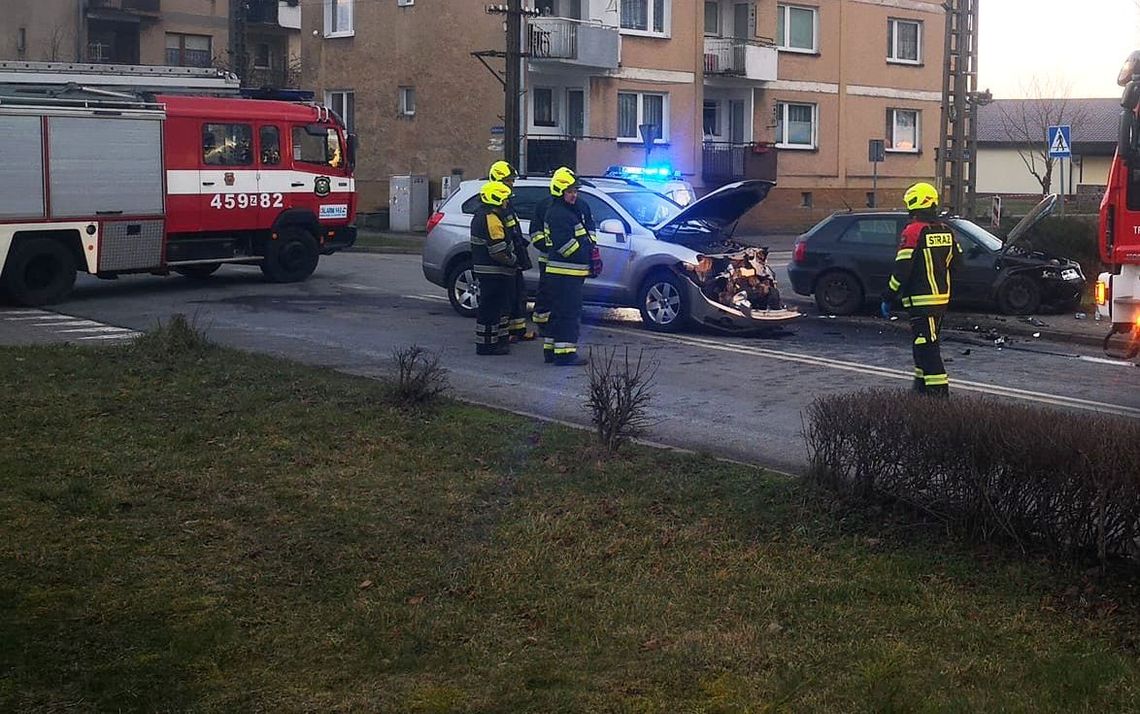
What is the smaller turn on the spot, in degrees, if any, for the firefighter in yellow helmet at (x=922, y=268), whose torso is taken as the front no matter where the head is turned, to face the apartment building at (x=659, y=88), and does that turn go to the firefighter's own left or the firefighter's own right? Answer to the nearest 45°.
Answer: approximately 45° to the firefighter's own right

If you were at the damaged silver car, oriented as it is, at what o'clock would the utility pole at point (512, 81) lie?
The utility pole is roughly at 7 o'clock from the damaged silver car.

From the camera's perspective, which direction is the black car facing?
to the viewer's right

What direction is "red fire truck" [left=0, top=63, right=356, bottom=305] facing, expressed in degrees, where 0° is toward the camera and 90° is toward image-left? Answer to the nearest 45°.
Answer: approximately 270°

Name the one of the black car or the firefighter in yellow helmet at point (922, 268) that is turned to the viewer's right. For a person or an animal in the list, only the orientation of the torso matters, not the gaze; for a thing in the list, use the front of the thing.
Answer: the black car

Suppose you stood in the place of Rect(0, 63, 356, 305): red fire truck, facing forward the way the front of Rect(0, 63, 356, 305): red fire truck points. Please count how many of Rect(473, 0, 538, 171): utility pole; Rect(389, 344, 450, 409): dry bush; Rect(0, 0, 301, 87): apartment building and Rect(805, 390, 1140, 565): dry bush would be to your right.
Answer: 2

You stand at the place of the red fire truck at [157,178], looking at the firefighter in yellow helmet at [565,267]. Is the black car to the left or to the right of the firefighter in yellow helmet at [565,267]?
left
